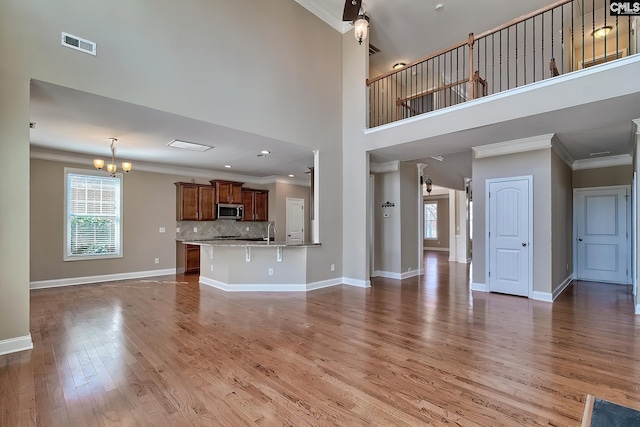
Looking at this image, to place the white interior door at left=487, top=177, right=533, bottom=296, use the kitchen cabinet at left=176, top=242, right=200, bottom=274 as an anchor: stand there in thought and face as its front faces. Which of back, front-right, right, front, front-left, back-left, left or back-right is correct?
front-left

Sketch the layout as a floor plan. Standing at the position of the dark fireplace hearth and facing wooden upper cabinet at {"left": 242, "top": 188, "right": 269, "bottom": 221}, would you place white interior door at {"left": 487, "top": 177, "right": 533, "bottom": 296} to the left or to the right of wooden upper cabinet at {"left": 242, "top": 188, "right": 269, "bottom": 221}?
right

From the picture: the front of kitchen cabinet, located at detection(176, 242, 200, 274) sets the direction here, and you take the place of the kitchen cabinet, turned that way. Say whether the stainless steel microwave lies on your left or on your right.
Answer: on your left

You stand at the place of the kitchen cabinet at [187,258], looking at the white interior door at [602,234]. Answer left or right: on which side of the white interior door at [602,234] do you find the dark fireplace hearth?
right

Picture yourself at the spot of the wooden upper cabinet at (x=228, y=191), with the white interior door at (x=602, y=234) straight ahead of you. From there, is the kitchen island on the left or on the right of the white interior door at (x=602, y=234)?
right

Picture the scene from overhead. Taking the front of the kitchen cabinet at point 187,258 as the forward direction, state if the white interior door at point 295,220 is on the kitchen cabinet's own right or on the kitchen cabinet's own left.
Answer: on the kitchen cabinet's own left

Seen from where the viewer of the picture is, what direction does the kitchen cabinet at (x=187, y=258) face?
facing the viewer

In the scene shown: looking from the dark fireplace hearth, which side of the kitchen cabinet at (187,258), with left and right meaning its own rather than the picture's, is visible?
front

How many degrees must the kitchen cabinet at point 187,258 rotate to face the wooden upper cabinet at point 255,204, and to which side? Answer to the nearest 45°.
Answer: approximately 135° to its left

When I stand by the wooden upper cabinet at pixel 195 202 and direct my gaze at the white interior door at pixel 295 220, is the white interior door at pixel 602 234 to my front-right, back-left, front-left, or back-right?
front-right

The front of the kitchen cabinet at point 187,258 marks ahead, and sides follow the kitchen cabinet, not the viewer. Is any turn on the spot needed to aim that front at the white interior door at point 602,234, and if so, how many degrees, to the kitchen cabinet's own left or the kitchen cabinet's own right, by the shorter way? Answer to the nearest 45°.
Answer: approximately 45° to the kitchen cabinet's own left
